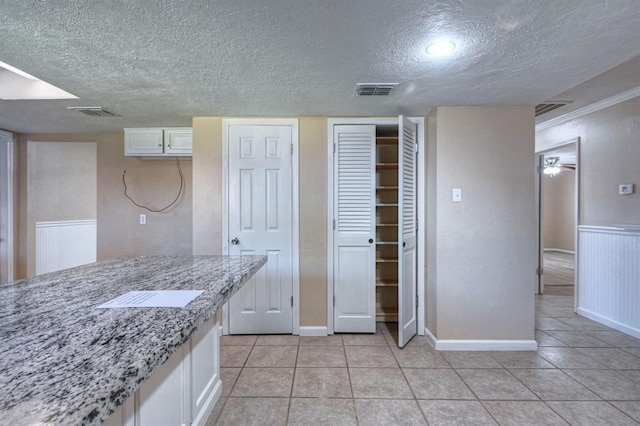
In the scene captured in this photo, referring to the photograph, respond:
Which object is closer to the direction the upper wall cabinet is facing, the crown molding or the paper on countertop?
the paper on countertop

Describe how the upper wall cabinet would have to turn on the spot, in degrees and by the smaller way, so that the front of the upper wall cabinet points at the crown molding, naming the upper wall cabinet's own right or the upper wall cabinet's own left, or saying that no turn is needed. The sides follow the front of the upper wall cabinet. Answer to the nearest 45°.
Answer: approximately 45° to the upper wall cabinet's own left

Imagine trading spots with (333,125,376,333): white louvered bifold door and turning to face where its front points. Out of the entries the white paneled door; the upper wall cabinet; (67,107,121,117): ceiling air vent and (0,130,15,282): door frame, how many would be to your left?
0

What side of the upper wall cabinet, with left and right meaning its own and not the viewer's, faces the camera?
front

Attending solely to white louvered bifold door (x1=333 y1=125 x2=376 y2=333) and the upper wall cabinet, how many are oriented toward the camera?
2

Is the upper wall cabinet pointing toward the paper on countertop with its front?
yes

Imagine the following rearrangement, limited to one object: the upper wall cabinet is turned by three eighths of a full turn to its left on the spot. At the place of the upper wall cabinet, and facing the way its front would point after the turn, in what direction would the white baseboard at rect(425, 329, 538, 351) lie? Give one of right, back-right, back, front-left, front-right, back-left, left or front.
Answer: right

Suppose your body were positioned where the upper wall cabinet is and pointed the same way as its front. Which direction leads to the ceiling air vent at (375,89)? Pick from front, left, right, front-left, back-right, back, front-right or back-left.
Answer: front-left

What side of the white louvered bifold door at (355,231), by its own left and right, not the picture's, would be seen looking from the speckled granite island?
front

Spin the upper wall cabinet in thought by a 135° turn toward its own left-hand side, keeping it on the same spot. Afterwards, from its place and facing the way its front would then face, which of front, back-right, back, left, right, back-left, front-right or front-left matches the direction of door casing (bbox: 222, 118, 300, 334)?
right

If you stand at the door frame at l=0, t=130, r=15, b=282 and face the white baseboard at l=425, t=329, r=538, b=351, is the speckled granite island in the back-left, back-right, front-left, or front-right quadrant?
front-right

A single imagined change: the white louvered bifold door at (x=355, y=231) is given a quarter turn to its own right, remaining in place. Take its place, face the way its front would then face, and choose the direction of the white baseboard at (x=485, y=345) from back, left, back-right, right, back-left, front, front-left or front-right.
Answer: back

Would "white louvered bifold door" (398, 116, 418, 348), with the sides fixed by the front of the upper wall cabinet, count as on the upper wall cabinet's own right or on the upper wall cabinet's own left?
on the upper wall cabinet's own left

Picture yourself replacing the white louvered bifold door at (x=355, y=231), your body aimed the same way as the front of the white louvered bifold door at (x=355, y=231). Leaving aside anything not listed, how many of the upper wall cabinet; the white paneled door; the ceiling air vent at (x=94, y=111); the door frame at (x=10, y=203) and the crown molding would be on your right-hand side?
4

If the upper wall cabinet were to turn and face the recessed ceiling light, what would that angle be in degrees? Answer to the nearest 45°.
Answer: approximately 45° to its left

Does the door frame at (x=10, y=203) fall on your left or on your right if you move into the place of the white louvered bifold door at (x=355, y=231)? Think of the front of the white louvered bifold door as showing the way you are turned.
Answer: on your right

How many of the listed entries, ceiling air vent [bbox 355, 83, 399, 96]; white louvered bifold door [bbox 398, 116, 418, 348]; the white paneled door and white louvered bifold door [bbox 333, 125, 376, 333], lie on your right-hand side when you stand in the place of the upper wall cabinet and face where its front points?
0

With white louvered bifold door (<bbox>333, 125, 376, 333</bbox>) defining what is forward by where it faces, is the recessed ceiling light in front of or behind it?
in front

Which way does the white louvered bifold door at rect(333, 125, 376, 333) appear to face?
toward the camera
